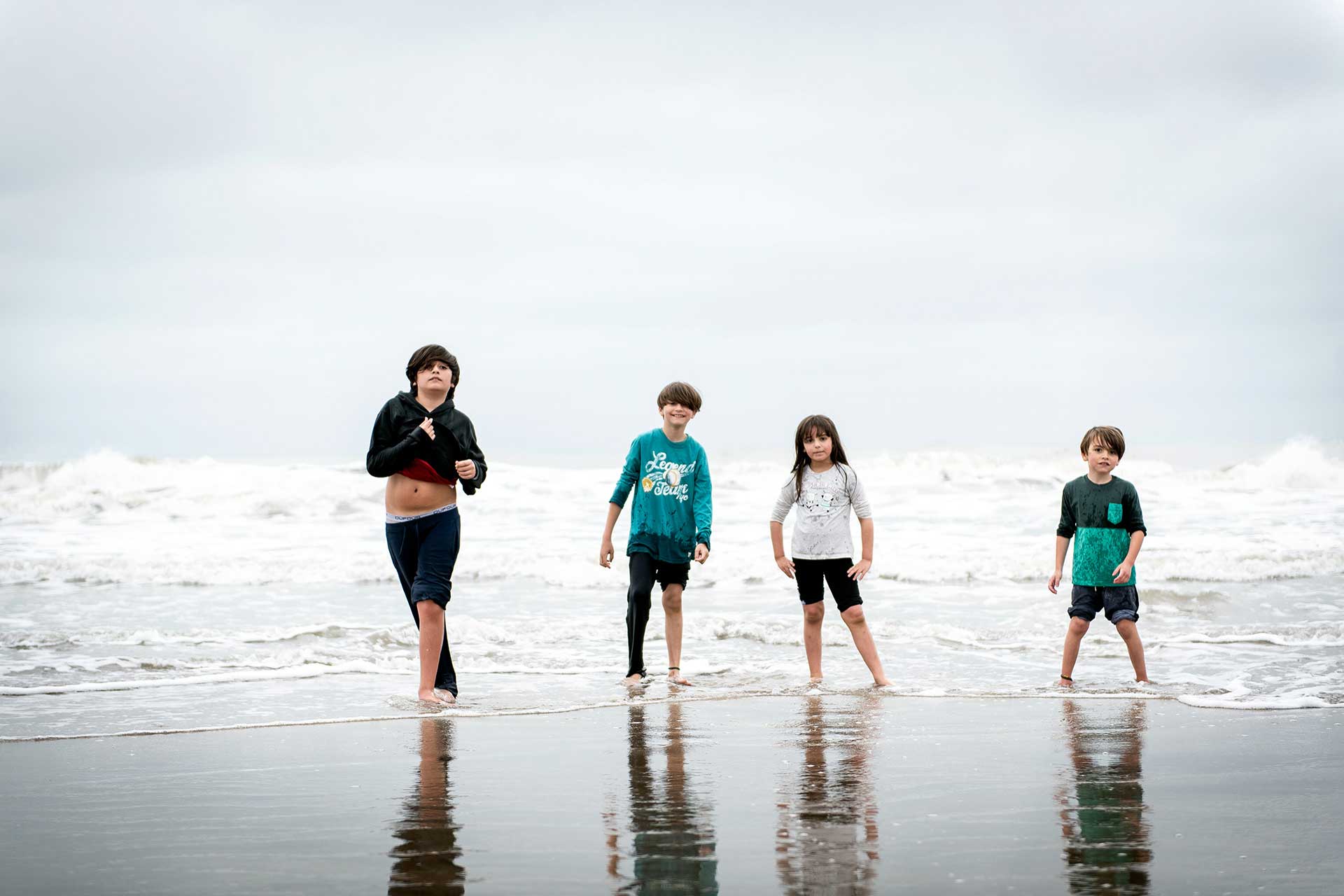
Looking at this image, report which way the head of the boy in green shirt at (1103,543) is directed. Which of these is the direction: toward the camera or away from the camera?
toward the camera

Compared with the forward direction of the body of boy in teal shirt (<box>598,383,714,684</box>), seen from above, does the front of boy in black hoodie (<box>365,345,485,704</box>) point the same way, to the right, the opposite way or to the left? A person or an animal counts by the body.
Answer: the same way

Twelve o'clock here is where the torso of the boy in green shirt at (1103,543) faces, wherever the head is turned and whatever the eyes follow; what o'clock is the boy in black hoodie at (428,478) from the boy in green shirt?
The boy in black hoodie is roughly at 2 o'clock from the boy in green shirt.

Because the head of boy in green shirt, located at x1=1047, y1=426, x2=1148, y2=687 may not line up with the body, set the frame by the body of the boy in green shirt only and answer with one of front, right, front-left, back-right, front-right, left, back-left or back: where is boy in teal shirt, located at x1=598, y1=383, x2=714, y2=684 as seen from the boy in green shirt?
right

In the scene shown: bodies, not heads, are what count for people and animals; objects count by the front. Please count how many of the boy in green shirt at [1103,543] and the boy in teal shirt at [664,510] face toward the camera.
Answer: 2

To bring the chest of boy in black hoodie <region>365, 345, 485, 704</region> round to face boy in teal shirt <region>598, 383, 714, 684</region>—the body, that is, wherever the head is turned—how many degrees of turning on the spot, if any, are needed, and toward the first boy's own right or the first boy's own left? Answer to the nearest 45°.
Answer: approximately 135° to the first boy's own left

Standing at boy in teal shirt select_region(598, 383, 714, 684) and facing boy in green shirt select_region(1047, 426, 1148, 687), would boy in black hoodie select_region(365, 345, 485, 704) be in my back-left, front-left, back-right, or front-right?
back-right

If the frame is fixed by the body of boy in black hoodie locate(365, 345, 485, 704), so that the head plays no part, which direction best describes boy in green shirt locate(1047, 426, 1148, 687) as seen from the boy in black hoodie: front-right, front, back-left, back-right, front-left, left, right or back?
left

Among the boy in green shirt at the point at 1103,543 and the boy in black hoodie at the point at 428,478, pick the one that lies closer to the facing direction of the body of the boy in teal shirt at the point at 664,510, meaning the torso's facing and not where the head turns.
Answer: the boy in black hoodie

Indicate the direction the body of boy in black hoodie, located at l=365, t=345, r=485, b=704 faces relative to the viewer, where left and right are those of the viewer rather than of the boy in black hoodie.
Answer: facing the viewer

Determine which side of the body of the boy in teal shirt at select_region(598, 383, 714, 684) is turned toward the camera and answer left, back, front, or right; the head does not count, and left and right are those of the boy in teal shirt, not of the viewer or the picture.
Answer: front

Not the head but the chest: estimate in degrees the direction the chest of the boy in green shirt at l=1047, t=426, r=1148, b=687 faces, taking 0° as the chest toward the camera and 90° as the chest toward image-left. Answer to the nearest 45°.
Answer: approximately 0°

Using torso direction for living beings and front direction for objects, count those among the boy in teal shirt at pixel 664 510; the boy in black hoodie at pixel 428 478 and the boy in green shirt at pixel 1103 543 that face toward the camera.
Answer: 3
